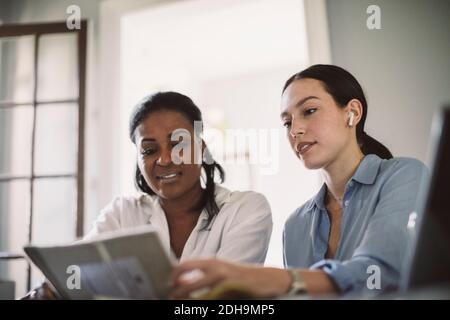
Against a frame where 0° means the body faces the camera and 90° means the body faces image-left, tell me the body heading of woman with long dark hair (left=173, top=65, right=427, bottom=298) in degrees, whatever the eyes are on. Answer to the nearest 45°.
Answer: approximately 45°
